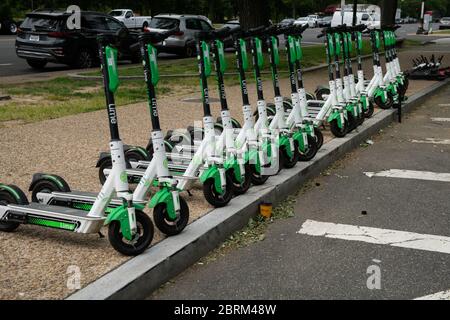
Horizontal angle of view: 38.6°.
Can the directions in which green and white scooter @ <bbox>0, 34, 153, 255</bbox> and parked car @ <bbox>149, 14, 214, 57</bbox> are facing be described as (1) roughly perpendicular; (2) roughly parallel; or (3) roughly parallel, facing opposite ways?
roughly perpendicular

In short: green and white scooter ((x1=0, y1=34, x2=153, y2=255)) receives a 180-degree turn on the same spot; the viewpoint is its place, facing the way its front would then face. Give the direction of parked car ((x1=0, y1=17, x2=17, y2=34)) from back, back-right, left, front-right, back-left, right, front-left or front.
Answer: front-right

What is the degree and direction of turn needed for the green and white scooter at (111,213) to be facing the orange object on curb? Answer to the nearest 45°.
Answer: approximately 90° to its left

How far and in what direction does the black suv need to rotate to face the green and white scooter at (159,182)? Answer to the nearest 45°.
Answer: approximately 135° to its right

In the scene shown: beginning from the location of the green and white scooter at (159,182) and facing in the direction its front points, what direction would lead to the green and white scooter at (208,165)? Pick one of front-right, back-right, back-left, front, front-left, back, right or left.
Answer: left

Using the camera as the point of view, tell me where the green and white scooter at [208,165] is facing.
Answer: facing the viewer and to the right of the viewer

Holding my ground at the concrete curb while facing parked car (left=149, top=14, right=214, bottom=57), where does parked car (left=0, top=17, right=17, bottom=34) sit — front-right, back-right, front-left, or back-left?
front-left

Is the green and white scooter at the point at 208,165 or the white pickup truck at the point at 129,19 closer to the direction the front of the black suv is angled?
the white pickup truck

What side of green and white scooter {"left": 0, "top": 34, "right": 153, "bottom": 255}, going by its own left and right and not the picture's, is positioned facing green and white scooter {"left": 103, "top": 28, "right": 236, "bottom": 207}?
left

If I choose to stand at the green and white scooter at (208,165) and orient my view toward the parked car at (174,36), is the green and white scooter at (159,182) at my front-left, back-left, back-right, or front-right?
back-left

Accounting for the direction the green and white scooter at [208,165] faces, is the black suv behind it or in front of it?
behind

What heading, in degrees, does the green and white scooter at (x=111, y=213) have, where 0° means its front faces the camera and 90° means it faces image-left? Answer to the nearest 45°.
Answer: approximately 315°

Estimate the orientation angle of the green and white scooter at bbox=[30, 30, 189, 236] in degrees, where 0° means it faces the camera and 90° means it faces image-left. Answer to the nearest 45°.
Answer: approximately 315°

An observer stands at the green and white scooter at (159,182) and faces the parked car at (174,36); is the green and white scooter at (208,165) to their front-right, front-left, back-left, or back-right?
front-right
